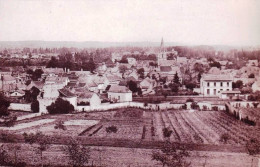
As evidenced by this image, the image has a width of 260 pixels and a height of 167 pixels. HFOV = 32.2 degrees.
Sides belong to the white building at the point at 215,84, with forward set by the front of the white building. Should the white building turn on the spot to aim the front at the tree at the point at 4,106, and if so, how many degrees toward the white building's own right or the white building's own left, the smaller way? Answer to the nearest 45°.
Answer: approximately 90° to the white building's own right

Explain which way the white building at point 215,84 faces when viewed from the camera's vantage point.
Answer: facing the viewer

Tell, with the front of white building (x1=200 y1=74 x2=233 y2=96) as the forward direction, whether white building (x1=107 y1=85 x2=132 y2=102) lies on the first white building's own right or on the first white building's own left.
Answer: on the first white building's own right

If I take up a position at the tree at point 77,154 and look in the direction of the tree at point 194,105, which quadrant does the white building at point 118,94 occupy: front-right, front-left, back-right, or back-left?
front-left

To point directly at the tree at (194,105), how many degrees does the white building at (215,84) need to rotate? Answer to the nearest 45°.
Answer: approximately 45° to its right

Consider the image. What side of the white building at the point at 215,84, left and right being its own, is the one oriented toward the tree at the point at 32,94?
right

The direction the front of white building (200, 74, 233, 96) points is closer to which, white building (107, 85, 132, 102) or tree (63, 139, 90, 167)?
the tree

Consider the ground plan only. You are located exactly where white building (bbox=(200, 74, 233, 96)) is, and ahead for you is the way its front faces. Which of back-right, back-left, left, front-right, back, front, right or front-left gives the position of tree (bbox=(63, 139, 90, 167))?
front-right

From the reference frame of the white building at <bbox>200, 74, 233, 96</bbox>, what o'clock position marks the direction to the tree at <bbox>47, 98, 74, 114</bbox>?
The tree is roughly at 2 o'clock from the white building.
